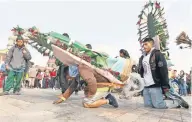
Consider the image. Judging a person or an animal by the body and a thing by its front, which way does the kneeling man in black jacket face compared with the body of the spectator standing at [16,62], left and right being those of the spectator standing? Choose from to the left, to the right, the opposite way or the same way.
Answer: to the right

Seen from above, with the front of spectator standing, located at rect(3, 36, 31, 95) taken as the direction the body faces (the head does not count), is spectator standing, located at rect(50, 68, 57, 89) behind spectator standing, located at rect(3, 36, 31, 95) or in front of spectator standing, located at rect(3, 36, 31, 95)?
behind

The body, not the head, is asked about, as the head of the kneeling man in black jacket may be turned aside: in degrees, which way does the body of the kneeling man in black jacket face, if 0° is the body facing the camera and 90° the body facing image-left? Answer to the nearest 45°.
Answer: approximately 45°

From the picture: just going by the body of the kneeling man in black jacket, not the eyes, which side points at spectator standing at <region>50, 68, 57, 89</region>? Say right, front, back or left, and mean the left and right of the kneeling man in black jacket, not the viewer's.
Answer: right

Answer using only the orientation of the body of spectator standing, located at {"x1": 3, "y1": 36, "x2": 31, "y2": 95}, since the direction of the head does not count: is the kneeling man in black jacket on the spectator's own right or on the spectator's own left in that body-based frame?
on the spectator's own left

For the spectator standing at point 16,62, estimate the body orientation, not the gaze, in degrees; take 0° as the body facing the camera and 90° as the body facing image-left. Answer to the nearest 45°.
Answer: approximately 0°
